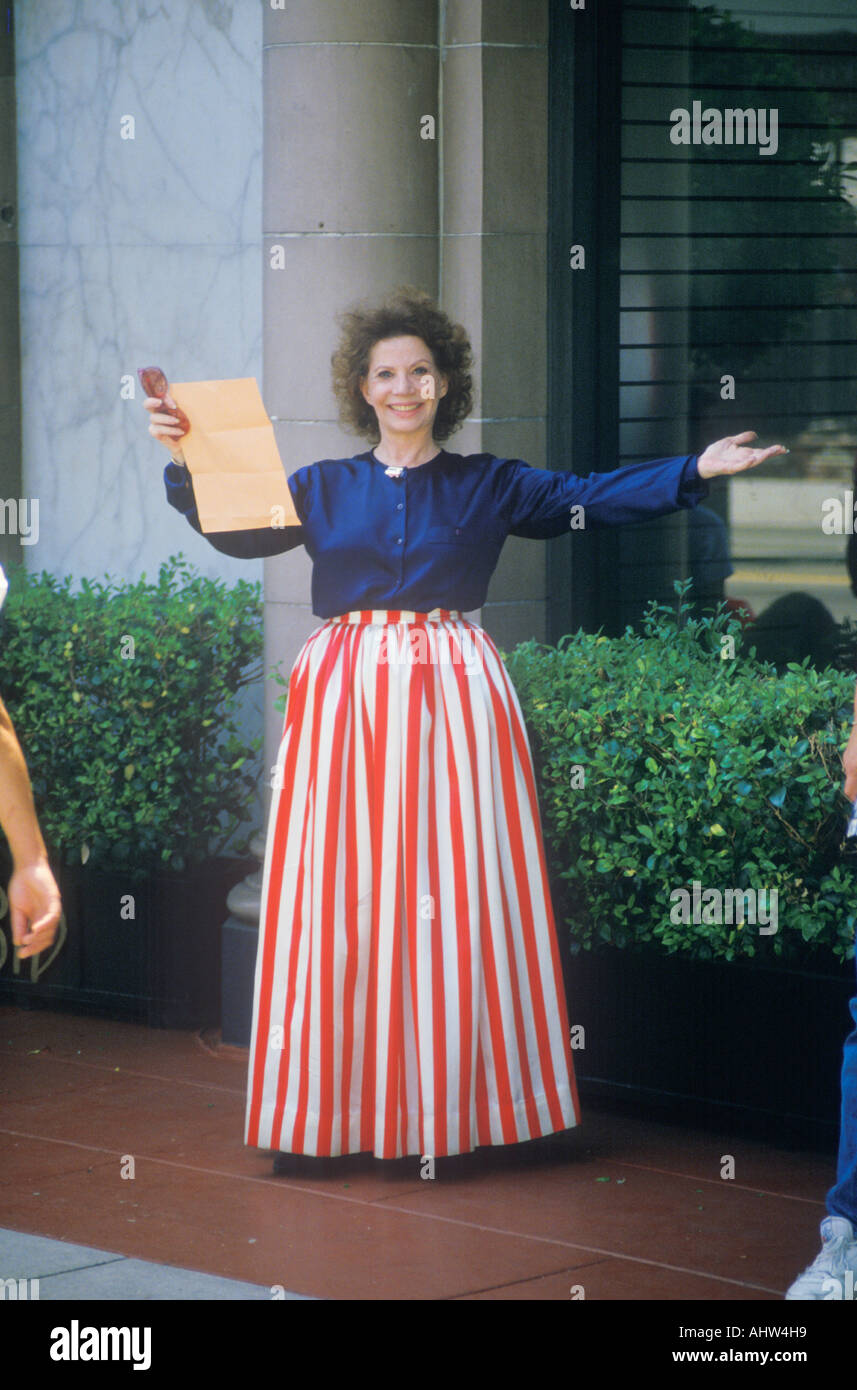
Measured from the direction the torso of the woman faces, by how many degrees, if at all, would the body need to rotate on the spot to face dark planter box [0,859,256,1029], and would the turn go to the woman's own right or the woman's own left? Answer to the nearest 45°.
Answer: approximately 135° to the woman's own right

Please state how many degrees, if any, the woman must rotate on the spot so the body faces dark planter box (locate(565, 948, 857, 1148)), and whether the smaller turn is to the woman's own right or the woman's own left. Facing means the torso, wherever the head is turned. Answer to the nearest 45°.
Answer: approximately 90° to the woman's own left

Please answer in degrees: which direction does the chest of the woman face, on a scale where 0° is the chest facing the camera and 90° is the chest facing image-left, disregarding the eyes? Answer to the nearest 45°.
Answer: approximately 0°

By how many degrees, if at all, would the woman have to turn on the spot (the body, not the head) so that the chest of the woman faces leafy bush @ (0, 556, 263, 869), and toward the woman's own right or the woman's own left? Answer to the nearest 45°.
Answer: approximately 135° to the woman's own right

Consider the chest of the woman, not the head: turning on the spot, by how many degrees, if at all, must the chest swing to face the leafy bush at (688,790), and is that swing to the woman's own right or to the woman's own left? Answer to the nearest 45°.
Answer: approximately 90° to the woman's own left
